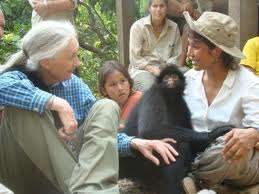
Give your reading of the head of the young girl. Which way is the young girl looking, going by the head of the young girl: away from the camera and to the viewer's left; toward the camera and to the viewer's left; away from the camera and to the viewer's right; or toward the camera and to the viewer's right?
toward the camera and to the viewer's right

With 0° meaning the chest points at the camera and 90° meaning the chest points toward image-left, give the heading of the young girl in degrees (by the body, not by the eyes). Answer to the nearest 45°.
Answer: approximately 0°

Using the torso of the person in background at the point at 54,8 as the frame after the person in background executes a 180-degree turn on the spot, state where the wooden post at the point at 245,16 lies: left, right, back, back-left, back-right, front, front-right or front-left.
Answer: right

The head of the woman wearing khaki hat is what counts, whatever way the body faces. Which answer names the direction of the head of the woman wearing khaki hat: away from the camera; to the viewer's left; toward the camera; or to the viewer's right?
to the viewer's left

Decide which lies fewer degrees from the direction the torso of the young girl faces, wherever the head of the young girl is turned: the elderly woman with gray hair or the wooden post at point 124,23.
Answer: the elderly woman with gray hair

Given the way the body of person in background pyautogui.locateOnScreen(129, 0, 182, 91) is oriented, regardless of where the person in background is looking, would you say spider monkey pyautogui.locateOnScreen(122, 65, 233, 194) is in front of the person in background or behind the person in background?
in front

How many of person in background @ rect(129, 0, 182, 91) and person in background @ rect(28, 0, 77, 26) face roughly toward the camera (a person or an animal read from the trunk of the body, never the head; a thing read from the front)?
2

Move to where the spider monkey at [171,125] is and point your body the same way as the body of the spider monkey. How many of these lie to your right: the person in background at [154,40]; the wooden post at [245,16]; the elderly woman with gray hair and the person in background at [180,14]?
1

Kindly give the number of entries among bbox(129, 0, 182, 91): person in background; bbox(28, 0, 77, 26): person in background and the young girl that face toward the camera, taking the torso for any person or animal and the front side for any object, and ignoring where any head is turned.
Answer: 3

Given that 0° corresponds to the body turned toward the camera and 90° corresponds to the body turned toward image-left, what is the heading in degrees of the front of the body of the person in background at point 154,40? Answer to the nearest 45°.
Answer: approximately 0°

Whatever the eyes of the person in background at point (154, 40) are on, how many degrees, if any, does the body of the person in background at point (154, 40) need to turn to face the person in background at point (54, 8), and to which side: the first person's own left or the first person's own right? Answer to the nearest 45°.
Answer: approximately 45° to the first person's own right

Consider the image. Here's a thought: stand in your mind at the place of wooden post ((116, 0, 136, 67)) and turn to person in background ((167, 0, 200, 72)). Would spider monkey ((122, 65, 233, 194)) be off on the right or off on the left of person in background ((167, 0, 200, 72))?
right

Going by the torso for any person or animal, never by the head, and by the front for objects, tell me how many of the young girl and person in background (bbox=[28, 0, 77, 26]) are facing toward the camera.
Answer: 2
